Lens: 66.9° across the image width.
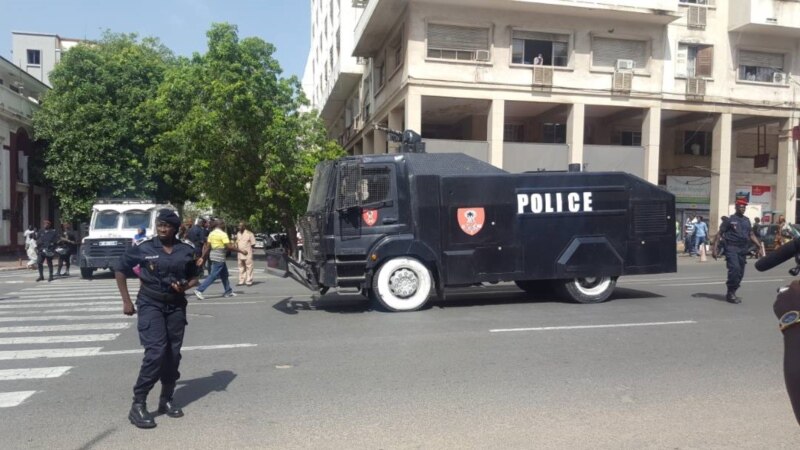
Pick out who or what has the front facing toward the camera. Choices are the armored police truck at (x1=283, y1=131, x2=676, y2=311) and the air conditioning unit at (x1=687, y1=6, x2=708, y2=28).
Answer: the air conditioning unit

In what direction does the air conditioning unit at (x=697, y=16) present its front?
toward the camera

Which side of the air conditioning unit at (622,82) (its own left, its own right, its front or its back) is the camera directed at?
front

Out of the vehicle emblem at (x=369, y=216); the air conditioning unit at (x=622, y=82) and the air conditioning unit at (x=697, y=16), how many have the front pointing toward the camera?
3

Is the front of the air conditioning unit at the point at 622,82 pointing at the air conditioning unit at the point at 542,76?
no

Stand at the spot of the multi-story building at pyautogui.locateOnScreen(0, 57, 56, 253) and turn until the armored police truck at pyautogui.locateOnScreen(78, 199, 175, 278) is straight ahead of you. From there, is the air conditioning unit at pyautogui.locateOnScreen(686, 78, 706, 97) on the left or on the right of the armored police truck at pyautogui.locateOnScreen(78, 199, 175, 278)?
left

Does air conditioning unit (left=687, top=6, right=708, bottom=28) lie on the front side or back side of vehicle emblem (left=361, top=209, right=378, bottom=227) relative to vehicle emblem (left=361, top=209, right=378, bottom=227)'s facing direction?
on the back side

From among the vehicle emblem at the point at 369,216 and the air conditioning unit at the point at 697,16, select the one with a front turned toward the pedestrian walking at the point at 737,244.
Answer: the air conditioning unit

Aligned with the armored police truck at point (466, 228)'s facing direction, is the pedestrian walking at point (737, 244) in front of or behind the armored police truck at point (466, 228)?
behind

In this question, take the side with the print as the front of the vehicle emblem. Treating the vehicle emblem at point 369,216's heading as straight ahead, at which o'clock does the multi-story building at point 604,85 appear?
The multi-story building is roughly at 7 o'clock from the vehicle emblem.

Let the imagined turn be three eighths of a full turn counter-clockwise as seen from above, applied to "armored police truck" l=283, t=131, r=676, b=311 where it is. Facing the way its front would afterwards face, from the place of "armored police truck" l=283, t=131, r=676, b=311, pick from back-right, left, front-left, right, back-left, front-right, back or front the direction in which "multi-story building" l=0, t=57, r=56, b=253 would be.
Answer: back

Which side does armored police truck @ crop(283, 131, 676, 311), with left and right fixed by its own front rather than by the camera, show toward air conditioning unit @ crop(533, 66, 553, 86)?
right

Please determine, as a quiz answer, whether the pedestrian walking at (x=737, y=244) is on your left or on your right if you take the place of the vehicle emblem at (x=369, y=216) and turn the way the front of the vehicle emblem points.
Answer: on your left

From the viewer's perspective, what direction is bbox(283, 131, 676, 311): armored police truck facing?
to the viewer's left

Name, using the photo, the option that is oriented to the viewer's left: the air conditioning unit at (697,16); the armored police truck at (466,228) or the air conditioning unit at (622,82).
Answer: the armored police truck

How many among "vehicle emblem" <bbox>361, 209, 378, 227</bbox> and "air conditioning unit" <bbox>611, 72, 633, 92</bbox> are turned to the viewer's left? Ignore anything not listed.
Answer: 0

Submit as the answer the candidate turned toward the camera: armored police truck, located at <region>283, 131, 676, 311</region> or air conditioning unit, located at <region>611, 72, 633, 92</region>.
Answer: the air conditioning unit

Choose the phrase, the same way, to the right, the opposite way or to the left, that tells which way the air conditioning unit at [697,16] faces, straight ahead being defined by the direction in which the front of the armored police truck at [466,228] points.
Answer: to the left

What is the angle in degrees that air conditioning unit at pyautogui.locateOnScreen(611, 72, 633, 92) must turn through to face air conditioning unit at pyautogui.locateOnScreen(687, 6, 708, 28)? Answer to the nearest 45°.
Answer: approximately 135° to its left

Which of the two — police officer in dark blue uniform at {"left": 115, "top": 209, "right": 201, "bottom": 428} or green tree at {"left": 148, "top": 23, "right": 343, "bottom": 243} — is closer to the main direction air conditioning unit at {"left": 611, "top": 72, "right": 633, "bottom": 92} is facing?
the police officer in dark blue uniform
